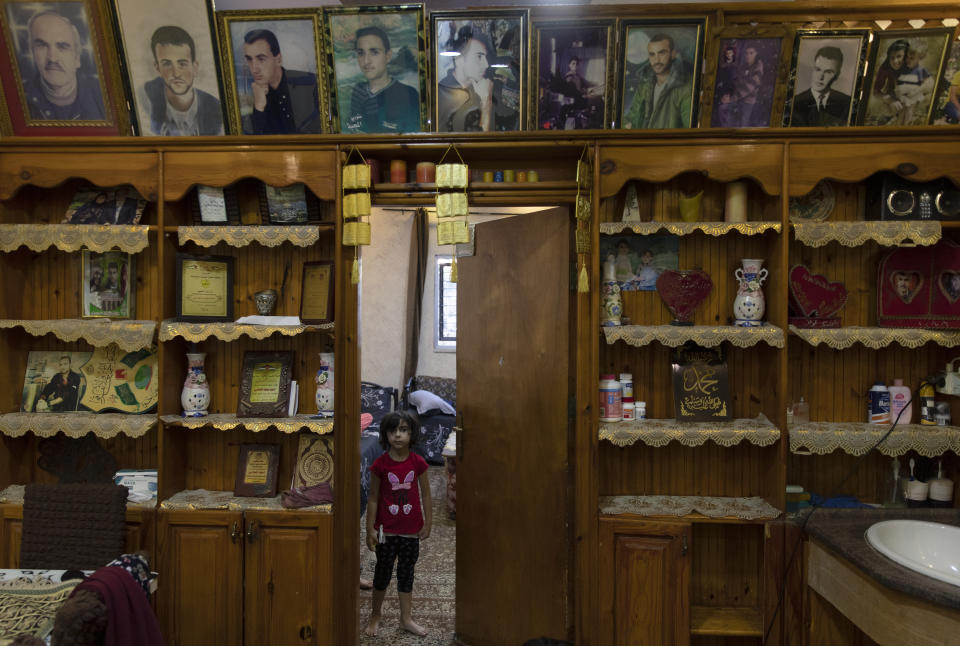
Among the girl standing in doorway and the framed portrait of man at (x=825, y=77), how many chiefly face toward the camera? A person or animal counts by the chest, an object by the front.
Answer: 2

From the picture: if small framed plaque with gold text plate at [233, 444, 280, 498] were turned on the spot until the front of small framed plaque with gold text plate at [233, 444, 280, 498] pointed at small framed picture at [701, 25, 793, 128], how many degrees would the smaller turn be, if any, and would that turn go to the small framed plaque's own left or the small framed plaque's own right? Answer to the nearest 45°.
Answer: approximately 45° to the small framed plaque's own left

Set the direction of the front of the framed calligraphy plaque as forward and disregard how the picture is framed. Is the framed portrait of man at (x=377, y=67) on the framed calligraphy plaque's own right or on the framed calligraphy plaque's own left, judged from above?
on the framed calligraphy plaque's own right

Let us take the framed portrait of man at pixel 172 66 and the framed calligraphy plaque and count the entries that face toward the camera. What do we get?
2

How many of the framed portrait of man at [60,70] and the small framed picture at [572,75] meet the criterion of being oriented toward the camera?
2

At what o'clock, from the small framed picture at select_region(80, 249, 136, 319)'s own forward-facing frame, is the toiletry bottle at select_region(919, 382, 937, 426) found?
The toiletry bottle is roughly at 10 o'clock from the small framed picture.

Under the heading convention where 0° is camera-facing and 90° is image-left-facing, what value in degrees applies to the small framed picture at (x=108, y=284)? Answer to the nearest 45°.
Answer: approximately 0°
